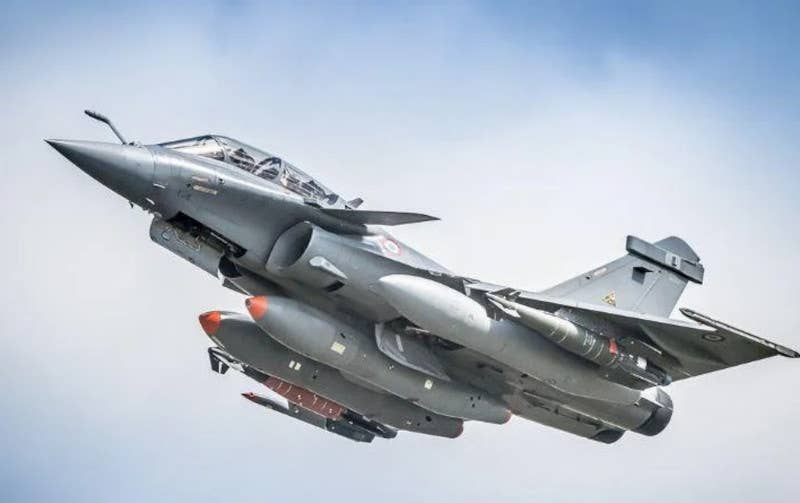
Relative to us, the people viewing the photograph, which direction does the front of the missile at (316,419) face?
facing to the left of the viewer
